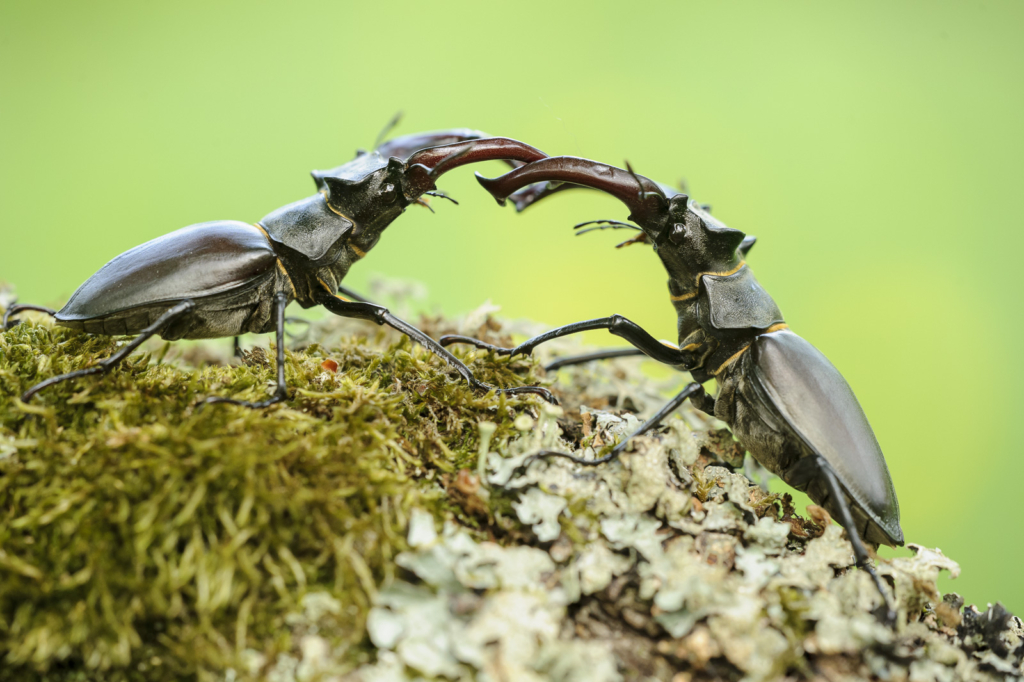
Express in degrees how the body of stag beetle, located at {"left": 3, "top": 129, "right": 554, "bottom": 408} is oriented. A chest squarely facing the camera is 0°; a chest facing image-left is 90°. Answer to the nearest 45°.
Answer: approximately 270°
